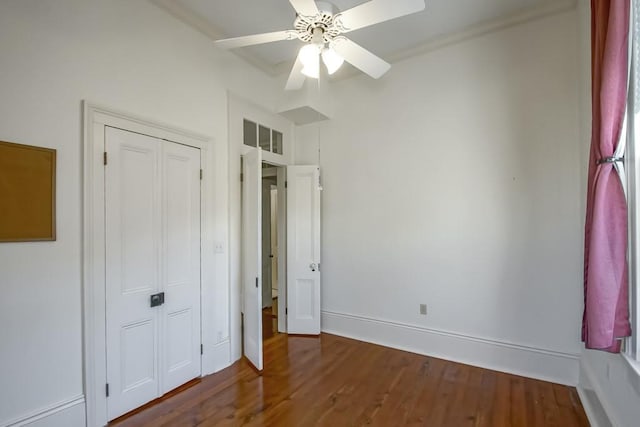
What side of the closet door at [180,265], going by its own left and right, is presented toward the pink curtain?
front

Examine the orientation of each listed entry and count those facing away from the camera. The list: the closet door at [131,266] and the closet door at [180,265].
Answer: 0

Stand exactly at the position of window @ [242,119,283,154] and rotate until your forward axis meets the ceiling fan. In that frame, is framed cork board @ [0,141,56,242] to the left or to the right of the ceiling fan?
right

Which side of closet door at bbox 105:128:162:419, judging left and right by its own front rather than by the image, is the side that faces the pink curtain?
front

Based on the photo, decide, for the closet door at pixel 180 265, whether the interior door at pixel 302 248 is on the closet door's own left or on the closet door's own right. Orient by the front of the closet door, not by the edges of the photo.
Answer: on the closet door's own left

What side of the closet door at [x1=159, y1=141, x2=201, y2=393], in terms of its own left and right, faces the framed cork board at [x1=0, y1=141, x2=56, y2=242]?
right

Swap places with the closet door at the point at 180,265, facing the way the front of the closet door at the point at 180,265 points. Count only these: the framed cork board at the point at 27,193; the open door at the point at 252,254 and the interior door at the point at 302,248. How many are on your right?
1

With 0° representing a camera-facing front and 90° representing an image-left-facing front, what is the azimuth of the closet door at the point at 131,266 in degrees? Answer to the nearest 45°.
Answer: approximately 315°
